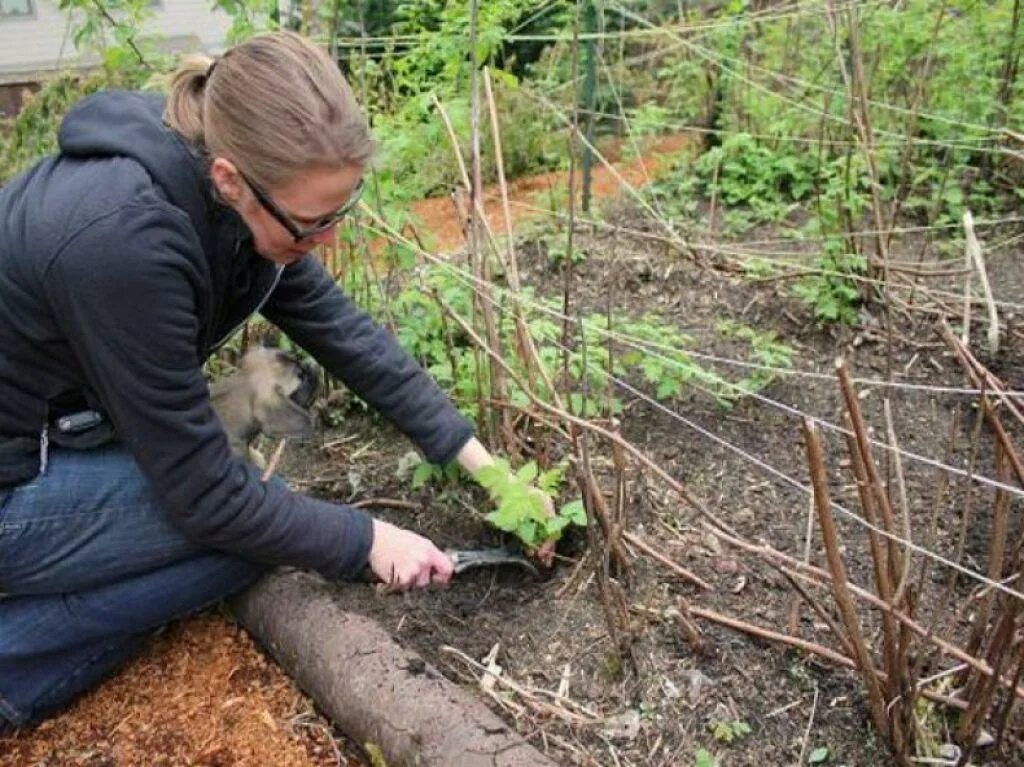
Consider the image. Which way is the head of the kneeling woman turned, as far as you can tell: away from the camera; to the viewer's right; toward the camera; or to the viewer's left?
to the viewer's right

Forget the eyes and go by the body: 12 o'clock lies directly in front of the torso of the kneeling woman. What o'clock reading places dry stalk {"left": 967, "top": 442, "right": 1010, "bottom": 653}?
The dry stalk is roughly at 1 o'clock from the kneeling woman.

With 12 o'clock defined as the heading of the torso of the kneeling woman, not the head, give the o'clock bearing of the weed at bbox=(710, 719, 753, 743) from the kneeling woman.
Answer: The weed is roughly at 1 o'clock from the kneeling woman.

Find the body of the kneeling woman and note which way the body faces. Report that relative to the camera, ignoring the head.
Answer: to the viewer's right

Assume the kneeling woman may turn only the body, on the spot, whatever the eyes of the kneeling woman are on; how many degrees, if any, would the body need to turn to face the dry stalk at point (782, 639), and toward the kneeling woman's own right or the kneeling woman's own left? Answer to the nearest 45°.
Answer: approximately 45° to the kneeling woman's own right
